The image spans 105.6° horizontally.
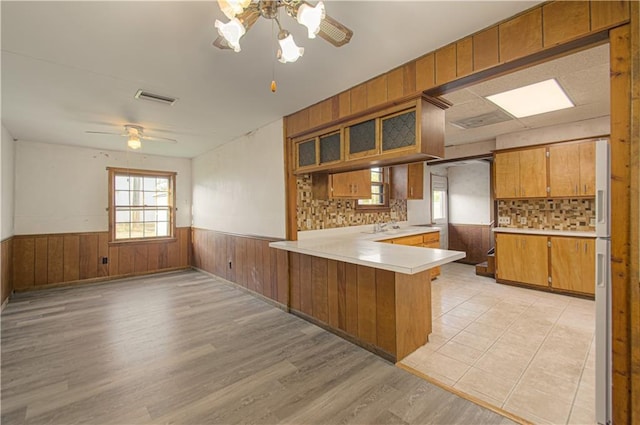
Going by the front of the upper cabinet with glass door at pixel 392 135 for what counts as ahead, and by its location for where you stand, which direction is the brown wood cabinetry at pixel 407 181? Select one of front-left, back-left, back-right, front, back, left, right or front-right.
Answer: back-right

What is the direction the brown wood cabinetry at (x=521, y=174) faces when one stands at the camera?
facing the viewer

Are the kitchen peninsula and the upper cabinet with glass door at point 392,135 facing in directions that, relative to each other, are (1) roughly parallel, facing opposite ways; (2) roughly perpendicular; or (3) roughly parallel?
roughly parallel

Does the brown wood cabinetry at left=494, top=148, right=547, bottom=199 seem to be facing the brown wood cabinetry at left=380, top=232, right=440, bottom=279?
no

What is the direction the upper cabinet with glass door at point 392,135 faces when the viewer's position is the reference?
facing the viewer and to the left of the viewer

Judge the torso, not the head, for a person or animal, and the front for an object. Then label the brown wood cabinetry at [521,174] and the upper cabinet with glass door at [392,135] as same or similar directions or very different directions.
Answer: same or similar directions

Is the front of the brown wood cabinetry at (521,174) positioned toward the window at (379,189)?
no

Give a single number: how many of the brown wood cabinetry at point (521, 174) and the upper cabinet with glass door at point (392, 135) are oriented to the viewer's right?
0

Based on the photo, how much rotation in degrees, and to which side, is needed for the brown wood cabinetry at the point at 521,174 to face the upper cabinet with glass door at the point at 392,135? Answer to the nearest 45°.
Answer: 0° — it already faces it

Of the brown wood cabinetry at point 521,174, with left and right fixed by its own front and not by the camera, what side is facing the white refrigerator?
front

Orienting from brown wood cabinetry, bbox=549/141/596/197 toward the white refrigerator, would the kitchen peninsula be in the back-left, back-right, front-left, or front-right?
front-right

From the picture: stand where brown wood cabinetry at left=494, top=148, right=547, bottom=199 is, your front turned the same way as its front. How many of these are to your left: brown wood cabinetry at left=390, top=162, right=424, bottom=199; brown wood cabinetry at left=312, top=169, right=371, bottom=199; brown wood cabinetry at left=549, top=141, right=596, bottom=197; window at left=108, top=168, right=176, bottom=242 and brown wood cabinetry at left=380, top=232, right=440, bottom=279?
1
